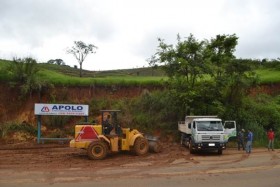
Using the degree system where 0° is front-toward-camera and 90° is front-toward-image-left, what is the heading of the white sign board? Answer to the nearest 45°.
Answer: approximately 0°

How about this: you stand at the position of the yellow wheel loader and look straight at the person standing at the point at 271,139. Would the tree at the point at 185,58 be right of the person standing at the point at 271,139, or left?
left

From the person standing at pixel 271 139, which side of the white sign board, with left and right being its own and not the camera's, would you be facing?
left

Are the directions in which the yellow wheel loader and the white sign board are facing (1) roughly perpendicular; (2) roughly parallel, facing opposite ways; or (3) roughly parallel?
roughly perpendicular

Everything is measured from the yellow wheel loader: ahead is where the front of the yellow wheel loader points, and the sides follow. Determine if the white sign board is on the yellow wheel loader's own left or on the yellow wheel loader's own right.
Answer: on the yellow wheel loader's own left

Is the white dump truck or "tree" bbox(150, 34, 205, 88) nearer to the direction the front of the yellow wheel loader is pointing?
the white dump truck

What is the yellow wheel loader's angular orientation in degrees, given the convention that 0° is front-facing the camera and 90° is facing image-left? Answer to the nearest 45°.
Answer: approximately 270°

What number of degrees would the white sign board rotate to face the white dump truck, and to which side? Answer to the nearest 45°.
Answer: approximately 45° to its left

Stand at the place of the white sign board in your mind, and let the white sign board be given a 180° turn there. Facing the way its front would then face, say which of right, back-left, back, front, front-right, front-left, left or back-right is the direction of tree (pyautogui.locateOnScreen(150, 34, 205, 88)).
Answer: right

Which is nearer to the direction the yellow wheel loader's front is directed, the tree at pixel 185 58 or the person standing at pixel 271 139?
the person standing

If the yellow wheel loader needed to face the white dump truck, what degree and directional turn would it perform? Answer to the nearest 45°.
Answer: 0° — it already faces it

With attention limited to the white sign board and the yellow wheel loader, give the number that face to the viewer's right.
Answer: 1
